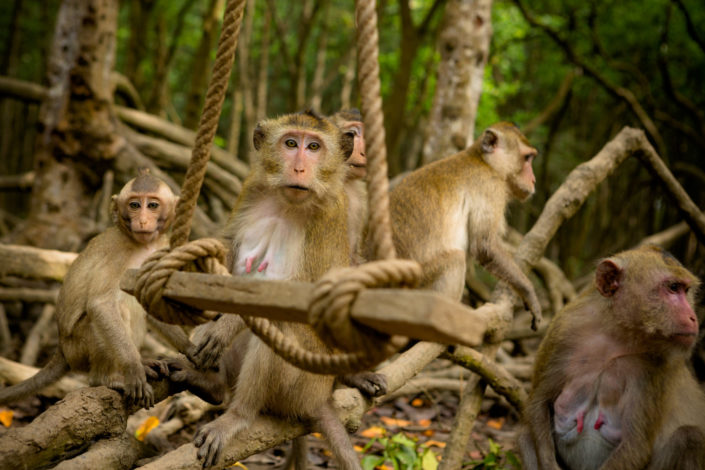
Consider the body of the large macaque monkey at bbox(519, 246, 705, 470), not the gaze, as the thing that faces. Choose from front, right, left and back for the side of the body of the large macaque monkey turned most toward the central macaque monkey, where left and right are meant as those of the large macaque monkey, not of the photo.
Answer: right

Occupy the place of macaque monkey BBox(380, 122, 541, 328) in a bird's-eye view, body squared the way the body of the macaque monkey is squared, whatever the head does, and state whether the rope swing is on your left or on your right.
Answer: on your right

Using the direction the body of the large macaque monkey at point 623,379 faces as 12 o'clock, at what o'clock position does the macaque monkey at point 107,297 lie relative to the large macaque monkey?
The macaque monkey is roughly at 4 o'clock from the large macaque monkey.

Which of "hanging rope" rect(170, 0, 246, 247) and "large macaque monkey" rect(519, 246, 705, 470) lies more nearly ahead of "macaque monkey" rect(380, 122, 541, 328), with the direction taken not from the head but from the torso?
the large macaque monkey

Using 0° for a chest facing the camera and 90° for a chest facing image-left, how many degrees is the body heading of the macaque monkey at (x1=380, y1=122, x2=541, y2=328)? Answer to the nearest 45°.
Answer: approximately 270°

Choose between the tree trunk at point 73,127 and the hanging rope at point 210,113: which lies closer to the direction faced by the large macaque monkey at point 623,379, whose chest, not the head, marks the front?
the hanging rope

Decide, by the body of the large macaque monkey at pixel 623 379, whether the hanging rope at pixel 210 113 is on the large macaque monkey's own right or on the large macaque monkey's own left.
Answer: on the large macaque monkey's own right

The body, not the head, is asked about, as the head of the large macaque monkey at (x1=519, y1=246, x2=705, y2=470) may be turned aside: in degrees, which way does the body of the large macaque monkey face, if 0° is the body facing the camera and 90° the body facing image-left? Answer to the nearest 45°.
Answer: approximately 315°

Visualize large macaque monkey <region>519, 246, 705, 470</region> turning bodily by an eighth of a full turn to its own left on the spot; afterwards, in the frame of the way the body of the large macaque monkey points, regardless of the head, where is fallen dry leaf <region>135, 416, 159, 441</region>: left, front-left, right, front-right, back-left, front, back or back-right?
back
